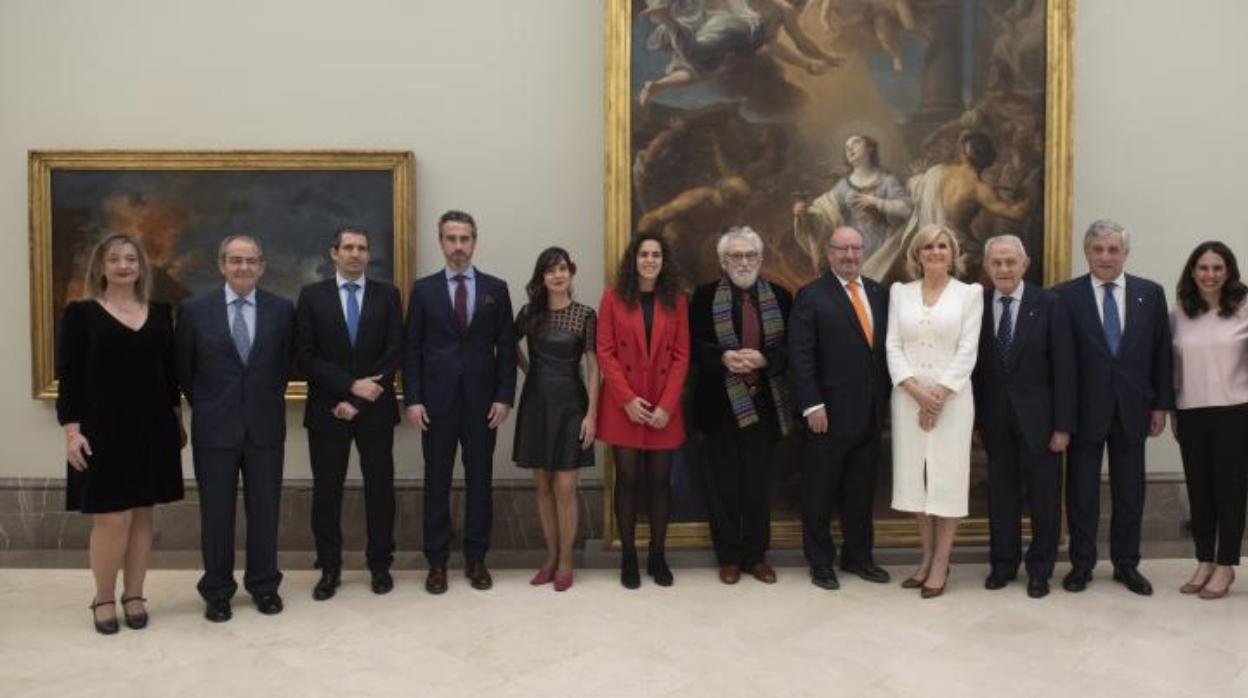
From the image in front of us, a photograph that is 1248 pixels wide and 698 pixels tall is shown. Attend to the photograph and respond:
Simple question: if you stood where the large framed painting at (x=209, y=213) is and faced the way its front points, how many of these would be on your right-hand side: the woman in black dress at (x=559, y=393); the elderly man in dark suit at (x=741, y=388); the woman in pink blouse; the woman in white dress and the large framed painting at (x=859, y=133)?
0

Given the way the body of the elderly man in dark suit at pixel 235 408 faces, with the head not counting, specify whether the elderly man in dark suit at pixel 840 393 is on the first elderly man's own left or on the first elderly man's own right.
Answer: on the first elderly man's own left

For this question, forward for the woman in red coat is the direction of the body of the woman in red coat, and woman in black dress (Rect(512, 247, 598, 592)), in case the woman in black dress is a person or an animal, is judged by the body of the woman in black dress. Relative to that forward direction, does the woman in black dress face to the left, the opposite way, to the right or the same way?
the same way

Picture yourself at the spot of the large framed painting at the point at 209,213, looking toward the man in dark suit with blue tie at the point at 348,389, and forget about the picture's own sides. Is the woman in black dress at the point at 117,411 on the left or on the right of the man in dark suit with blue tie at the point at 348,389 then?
right

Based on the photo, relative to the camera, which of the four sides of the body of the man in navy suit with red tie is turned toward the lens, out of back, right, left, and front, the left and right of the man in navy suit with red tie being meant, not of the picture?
front

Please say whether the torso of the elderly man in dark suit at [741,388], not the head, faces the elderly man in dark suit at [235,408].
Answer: no

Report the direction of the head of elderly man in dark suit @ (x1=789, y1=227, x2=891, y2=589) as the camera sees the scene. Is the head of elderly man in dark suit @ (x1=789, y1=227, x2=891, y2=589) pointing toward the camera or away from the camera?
toward the camera

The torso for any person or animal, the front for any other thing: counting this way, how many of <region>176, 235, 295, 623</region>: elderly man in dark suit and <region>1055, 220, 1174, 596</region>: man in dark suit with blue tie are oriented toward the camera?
2

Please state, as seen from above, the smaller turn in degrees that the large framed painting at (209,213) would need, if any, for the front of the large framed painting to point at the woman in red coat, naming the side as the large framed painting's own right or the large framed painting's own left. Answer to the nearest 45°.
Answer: approximately 45° to the large framed painting's own left

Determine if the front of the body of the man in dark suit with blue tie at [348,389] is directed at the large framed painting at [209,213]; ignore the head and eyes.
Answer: no

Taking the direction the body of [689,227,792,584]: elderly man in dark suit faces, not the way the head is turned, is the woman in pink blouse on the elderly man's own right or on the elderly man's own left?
on the elderly man's own left

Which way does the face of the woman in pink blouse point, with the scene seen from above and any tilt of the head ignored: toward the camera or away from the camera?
toward the camera

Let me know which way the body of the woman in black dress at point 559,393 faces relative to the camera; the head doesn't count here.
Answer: toward the camera

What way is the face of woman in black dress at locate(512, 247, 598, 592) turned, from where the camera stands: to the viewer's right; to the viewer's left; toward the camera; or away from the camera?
toward the camera

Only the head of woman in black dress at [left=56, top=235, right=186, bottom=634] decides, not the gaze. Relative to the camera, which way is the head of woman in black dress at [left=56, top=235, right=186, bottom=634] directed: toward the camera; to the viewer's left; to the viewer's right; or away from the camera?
toward the camera

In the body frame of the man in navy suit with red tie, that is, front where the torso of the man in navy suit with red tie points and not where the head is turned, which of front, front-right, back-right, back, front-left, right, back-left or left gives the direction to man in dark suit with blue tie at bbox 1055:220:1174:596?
left

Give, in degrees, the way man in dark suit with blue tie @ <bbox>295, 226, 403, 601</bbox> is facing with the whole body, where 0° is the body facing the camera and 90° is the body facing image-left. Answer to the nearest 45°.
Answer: approximately 0°

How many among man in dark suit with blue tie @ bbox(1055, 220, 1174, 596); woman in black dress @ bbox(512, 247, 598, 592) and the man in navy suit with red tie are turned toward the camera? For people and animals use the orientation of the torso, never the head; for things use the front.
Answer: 3

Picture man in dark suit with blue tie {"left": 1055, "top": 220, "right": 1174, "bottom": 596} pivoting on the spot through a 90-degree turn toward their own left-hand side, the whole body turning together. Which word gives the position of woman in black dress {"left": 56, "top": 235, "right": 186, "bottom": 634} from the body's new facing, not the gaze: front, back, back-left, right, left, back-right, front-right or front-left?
back-right

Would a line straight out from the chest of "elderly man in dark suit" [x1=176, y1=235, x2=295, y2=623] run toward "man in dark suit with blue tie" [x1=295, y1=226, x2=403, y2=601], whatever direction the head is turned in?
no

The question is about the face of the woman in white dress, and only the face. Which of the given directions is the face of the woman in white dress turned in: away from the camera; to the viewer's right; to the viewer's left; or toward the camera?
toward the camera
